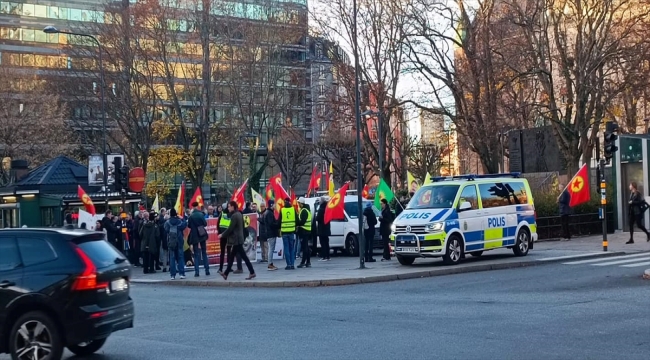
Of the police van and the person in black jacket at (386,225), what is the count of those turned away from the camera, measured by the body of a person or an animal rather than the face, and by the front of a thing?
0

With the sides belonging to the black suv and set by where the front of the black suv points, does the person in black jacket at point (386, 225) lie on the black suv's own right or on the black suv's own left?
on the black suv's own right

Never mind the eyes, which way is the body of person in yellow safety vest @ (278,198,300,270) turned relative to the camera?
away from the camera

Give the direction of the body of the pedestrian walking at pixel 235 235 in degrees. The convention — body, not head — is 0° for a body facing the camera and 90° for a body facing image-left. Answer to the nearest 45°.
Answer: approximately 90°

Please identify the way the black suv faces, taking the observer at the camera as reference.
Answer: facing away from the viewer and to the left of the viewer

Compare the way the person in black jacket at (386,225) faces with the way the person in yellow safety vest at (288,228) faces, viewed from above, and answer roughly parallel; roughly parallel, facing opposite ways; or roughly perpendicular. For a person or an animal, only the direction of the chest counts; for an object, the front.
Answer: roughly perpendicular

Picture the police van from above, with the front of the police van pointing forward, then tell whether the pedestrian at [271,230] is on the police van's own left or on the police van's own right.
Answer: on the police van's own right

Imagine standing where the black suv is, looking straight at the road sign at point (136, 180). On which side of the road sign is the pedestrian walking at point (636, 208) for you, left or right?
right
